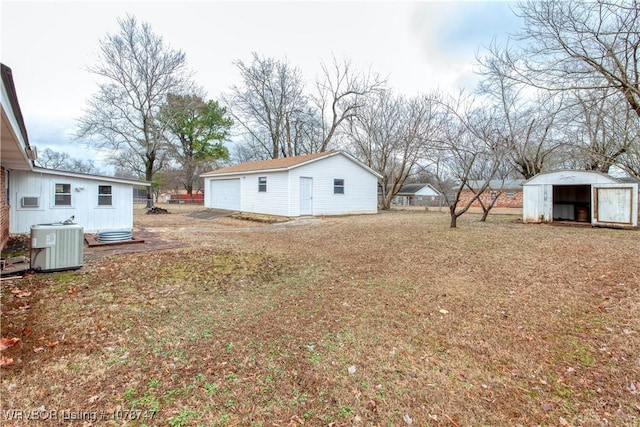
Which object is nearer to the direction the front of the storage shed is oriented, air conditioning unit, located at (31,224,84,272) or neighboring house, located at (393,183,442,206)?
the air conditioning unit

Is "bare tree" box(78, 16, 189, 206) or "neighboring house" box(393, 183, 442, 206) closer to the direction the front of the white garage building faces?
the bare tree

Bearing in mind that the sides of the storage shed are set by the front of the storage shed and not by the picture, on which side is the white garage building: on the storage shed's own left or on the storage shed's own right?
on the storage shed's own right

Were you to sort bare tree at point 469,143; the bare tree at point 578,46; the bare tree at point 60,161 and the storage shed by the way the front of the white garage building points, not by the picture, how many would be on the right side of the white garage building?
1

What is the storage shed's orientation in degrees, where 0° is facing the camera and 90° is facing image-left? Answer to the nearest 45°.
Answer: approximately 0°

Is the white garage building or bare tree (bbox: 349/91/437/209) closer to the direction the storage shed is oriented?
the white garage building

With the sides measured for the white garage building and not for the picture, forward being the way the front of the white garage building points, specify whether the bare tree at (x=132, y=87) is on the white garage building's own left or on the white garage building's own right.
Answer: on the white garage building's own right

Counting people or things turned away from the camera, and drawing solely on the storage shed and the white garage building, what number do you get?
0

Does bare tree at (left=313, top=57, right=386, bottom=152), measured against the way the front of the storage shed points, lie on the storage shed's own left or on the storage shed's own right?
on the storage shed's own right
